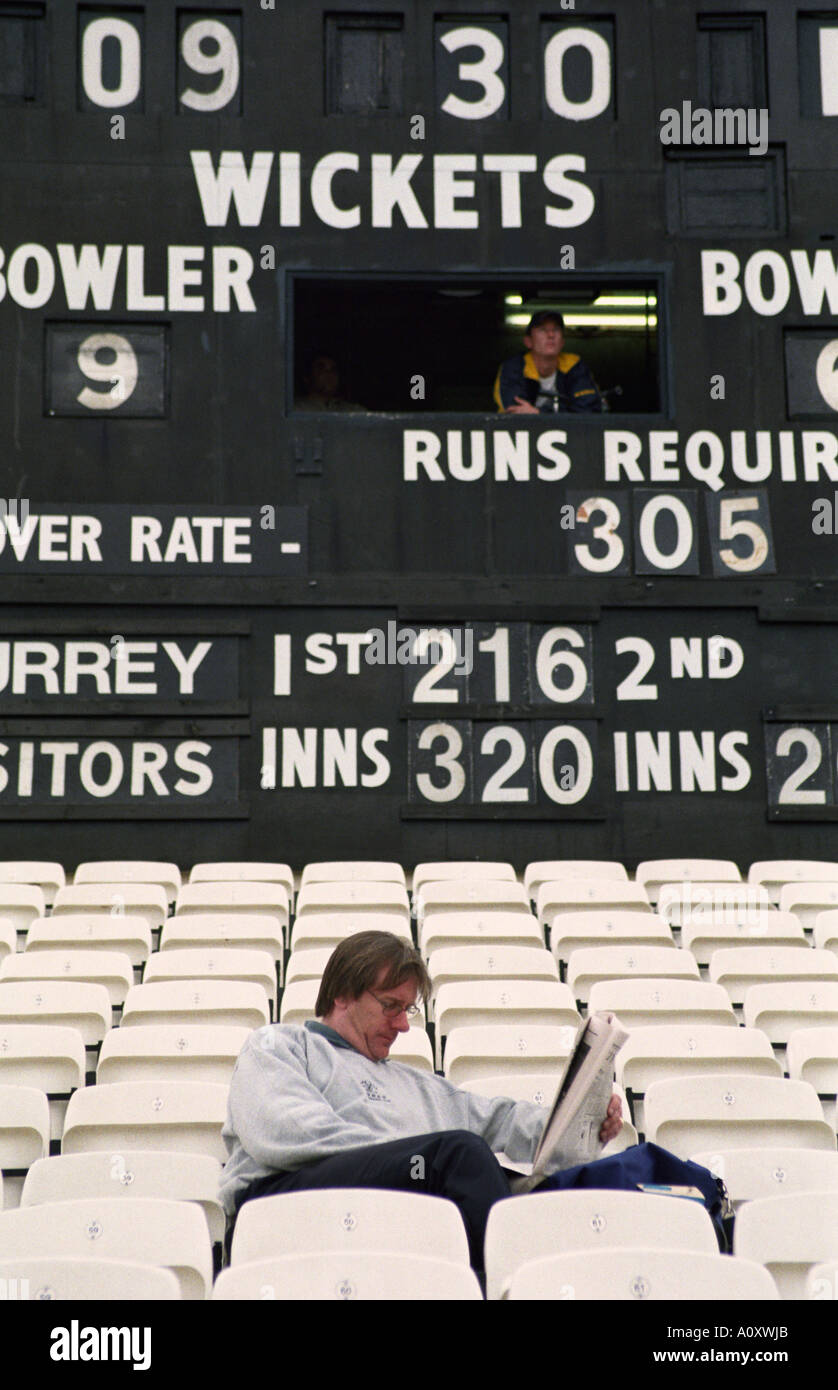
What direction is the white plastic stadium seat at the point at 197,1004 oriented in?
toward the camera

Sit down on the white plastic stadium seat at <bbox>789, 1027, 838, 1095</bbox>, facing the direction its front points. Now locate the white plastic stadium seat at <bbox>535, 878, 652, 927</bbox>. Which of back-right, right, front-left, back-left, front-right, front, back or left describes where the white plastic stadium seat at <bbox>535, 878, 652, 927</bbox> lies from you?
back

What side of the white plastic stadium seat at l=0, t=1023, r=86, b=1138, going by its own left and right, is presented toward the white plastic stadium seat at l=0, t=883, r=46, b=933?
back

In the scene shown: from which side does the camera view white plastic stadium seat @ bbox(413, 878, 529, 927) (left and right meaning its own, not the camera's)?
front

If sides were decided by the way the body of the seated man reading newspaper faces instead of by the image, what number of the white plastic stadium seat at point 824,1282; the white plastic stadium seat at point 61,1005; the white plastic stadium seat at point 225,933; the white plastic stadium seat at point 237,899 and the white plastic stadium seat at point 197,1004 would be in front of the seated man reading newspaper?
1

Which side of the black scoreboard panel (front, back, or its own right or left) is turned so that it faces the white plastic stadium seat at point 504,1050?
front

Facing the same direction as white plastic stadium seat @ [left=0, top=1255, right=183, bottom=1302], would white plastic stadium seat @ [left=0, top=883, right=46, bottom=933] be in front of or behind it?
behind

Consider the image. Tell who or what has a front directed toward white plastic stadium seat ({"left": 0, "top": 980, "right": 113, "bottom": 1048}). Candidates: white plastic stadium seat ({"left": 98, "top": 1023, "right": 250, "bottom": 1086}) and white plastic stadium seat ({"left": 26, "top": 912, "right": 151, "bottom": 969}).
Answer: white plastic stadium seat ({"left": 26, "top": 912, "right": 151, "bottom": 969})

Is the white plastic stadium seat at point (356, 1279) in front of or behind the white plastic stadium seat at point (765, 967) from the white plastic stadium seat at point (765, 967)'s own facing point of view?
in front

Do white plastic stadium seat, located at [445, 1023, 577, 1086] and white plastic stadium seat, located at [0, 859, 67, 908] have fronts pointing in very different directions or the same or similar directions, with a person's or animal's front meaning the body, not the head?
same or similar directions

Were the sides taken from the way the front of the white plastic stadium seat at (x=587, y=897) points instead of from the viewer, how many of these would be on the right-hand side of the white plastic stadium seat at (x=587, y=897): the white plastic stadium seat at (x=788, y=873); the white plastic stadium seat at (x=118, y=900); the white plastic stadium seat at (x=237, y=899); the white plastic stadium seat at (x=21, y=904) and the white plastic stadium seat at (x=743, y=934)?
3

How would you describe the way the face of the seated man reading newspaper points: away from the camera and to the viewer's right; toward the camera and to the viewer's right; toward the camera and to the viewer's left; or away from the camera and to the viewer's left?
toward the camera and to the viewer's right
